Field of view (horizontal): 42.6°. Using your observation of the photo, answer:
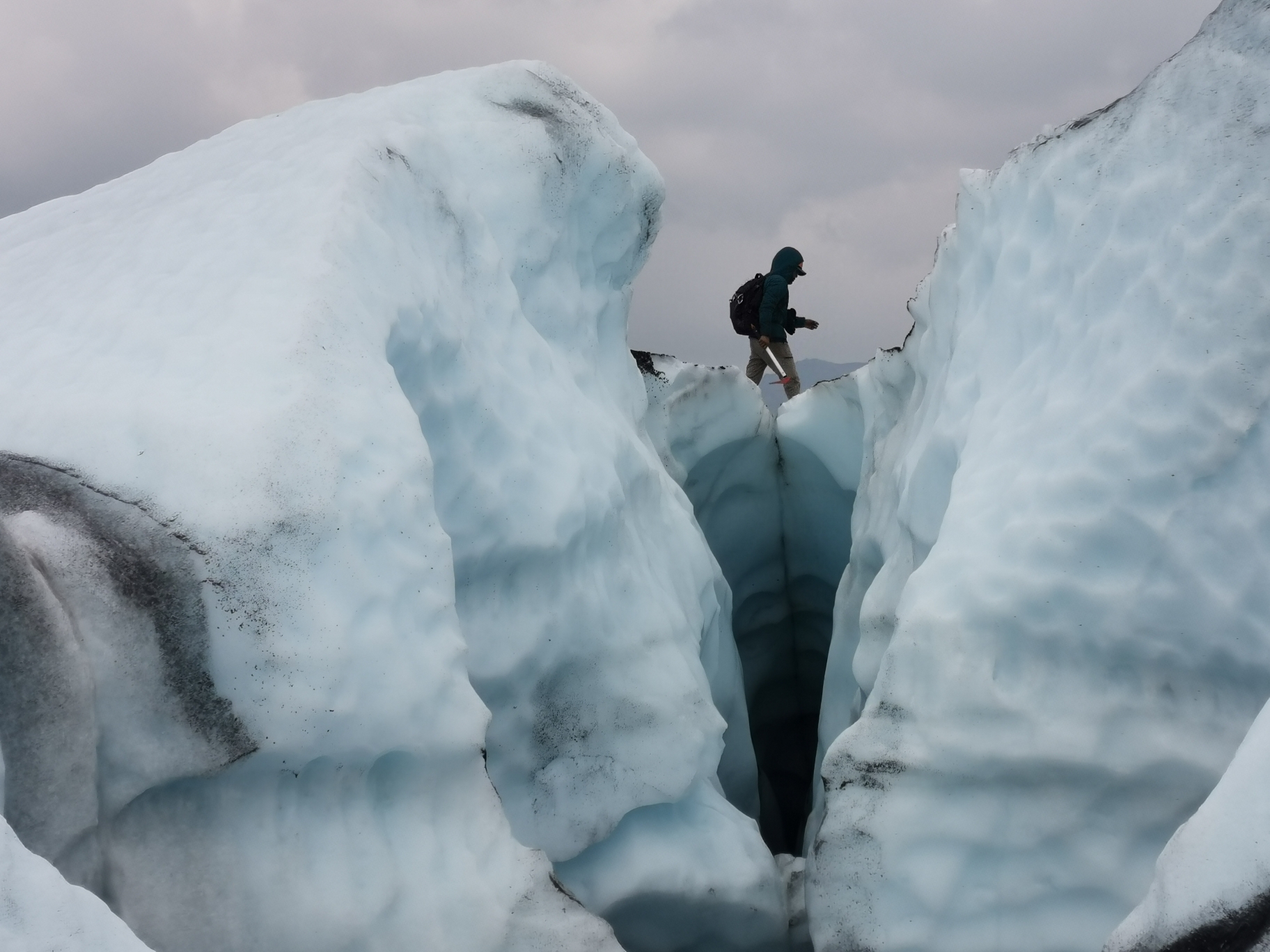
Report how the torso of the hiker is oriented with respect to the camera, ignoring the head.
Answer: to the viewer's right
